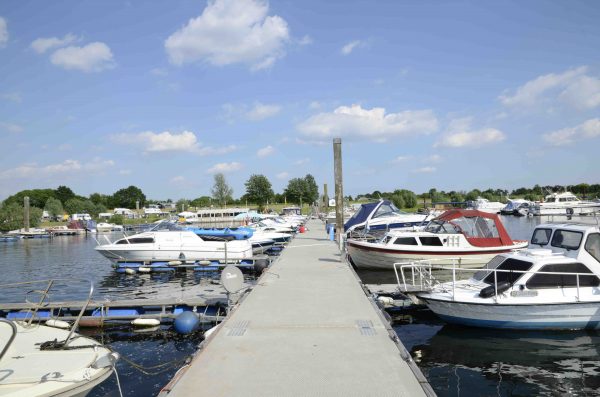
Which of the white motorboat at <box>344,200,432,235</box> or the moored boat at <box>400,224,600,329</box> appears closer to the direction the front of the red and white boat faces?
the white motorboat

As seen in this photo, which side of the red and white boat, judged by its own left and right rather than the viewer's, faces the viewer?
left

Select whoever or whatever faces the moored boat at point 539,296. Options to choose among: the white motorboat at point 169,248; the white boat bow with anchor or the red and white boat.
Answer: the white boat bow with anchor

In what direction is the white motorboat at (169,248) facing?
to the viewer's left

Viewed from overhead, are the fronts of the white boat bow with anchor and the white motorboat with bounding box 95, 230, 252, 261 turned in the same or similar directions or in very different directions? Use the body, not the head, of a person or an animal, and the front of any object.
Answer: very different directions

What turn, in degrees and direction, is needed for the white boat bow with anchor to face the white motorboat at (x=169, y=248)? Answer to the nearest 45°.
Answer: approximately 90° to its left

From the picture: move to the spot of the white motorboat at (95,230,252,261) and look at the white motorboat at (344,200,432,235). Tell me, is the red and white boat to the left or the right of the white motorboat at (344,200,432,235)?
right

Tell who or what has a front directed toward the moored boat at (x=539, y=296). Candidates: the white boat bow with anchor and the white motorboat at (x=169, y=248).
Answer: the white boat bow with anchor

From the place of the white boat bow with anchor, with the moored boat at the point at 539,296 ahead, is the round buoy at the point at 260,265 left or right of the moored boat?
left

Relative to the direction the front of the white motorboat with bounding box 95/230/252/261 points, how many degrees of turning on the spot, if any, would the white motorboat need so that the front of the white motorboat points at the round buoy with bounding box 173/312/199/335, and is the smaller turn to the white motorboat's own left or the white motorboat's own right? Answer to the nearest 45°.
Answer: approximately 90° to the white motorboat's own left

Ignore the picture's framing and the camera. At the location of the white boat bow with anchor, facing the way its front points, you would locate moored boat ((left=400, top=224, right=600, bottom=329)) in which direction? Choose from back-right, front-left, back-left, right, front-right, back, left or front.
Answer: front

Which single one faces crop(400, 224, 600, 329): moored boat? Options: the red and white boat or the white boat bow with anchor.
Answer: the white boat bow with anchor

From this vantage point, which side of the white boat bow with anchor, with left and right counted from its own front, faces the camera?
right
